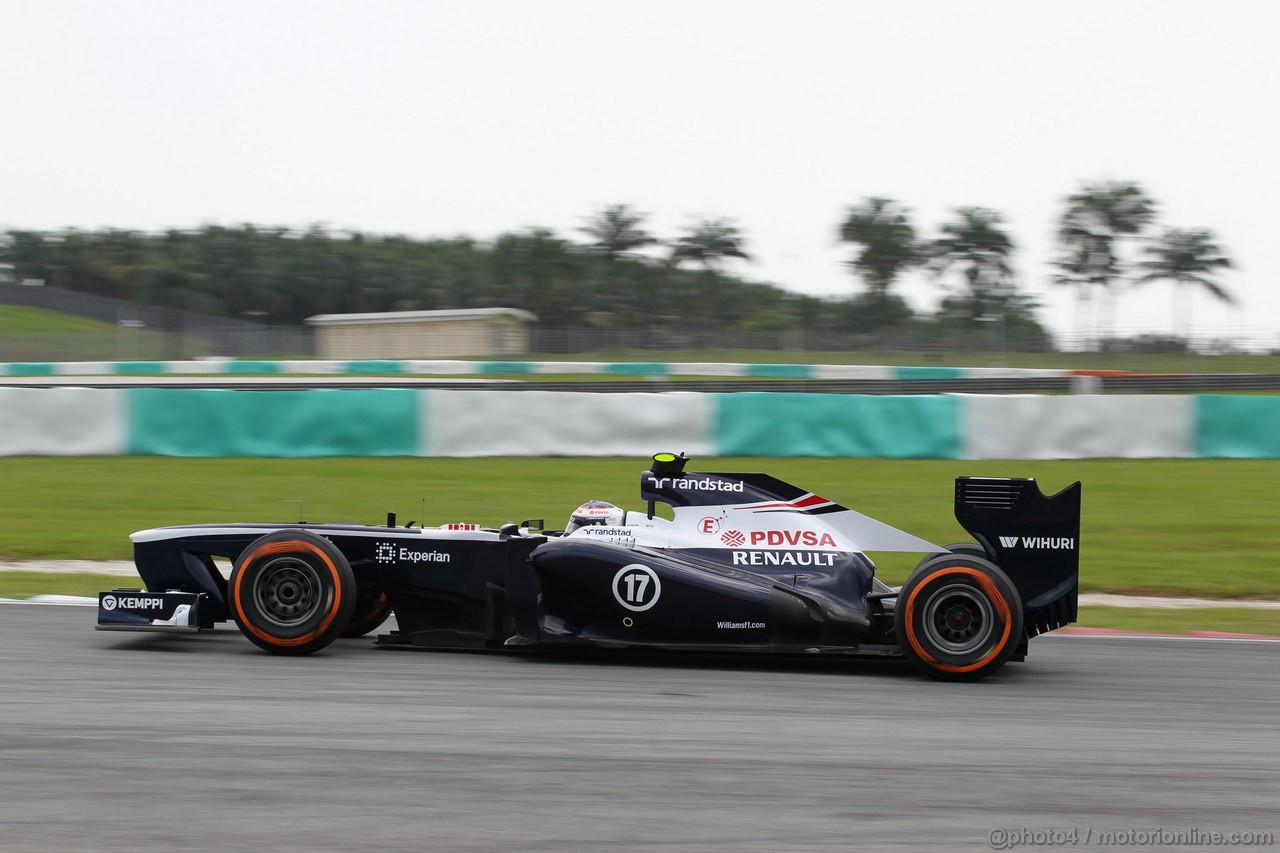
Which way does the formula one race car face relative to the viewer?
to the viewer's left
